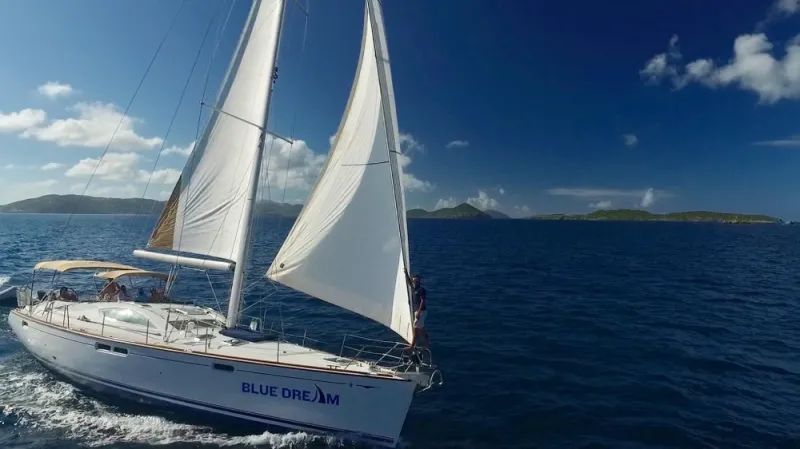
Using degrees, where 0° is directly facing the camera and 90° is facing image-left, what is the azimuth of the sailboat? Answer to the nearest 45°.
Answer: approximately 315°
